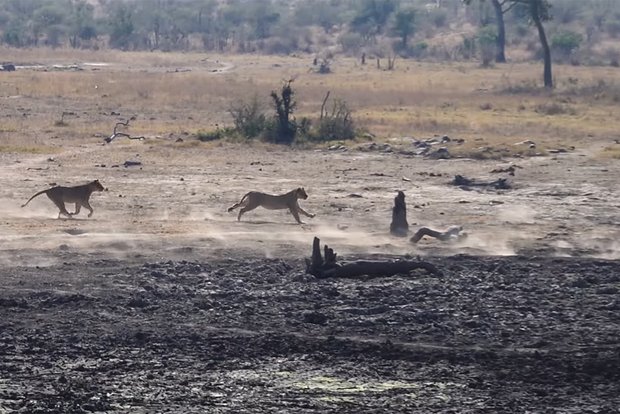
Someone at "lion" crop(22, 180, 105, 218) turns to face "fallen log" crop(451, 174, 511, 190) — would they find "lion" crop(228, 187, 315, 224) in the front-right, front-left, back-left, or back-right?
front-right

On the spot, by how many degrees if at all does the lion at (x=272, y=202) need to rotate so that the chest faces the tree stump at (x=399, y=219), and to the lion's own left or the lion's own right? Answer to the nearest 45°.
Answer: approximately 45° to the lion's own right

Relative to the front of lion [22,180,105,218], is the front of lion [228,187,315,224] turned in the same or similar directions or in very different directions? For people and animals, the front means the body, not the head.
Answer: same or similar directions

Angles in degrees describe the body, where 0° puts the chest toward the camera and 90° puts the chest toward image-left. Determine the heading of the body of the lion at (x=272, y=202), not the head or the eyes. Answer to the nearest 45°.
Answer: approximately 270°

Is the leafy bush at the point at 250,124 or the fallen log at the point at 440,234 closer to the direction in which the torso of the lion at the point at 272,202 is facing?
the fallen log

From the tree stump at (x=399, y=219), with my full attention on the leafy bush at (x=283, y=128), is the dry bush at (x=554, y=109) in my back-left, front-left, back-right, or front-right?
front-right

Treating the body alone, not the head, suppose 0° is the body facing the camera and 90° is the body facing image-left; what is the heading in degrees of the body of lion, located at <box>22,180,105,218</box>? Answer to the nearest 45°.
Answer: approximately 270°

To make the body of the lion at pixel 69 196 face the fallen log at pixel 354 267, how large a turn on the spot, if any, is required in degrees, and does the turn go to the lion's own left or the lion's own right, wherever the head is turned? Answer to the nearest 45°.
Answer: approximately 45° to the lion's own right

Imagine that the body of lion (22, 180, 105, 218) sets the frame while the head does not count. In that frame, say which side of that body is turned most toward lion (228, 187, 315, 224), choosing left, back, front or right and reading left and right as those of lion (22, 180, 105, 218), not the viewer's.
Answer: front

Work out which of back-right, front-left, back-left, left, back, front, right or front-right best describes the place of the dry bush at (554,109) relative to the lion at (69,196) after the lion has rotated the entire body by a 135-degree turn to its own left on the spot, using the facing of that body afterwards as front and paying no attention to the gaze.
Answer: right

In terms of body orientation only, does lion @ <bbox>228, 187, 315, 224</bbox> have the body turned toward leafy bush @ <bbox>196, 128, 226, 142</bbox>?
no

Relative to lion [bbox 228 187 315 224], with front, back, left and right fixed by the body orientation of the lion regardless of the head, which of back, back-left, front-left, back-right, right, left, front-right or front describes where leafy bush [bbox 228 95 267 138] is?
left

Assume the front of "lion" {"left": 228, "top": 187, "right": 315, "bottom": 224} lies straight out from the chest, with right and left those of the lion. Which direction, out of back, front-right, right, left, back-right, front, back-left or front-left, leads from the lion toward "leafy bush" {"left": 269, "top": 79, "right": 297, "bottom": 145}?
left

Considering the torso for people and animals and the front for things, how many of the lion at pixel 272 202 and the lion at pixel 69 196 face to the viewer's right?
2

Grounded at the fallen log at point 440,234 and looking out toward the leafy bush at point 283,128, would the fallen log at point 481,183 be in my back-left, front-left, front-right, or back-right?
front-right

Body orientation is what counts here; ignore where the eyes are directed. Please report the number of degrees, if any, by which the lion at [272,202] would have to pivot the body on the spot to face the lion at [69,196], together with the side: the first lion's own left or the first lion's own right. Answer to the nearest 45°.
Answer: approximately 180°
